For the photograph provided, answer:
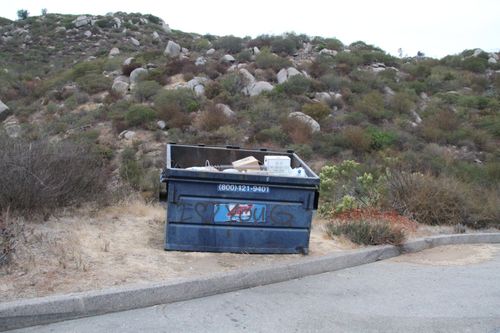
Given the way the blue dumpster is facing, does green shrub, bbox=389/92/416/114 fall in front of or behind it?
behind

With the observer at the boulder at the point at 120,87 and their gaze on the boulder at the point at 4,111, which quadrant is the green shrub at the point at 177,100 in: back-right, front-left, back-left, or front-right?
back-left

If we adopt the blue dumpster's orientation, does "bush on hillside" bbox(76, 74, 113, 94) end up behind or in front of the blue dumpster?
behind

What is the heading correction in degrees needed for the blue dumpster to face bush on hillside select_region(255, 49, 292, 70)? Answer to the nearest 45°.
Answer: approximately 180°

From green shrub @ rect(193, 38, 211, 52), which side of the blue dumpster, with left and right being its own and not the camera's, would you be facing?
back

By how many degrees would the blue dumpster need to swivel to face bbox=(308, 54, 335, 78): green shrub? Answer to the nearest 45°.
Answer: approximately 180°

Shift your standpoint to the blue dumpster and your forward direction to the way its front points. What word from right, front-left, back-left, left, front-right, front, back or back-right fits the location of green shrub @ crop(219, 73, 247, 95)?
back

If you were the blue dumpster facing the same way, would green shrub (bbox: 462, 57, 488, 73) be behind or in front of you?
behind

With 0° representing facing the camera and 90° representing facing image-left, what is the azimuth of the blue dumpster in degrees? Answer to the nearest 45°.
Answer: approximately 0°

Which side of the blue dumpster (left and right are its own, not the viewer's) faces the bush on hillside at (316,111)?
back

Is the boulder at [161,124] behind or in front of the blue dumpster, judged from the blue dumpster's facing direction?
behind

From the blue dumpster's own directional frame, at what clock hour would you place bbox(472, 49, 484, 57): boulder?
The boulder is roughly at 7 o'clock from the blue dumpster.

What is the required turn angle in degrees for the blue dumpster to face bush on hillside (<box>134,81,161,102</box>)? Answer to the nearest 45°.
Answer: approximately 180°

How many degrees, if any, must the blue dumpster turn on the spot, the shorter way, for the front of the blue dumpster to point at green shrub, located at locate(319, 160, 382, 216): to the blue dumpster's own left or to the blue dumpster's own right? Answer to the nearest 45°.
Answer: approximately 135° to the blue dumpster's own left

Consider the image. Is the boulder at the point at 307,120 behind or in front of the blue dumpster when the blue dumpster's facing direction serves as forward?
behind
